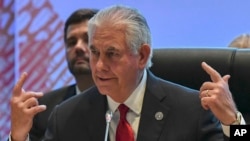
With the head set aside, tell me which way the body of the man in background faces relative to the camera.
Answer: toward the camera

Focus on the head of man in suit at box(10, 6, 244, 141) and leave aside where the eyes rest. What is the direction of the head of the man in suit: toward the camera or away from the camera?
toward the camera

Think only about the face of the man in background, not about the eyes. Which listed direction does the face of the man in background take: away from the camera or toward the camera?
toward the camera

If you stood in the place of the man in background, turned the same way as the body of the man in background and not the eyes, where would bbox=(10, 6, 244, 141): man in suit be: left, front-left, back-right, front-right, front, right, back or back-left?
front
